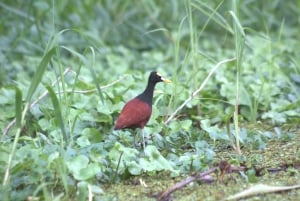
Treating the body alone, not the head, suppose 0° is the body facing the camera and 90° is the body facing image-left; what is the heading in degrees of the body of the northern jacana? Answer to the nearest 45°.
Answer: approximately 270°

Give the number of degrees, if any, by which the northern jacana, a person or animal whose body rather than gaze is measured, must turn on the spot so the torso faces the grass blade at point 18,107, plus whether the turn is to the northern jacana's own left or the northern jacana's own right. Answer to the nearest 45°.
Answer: approximately 135° to the northern jacana's own right
